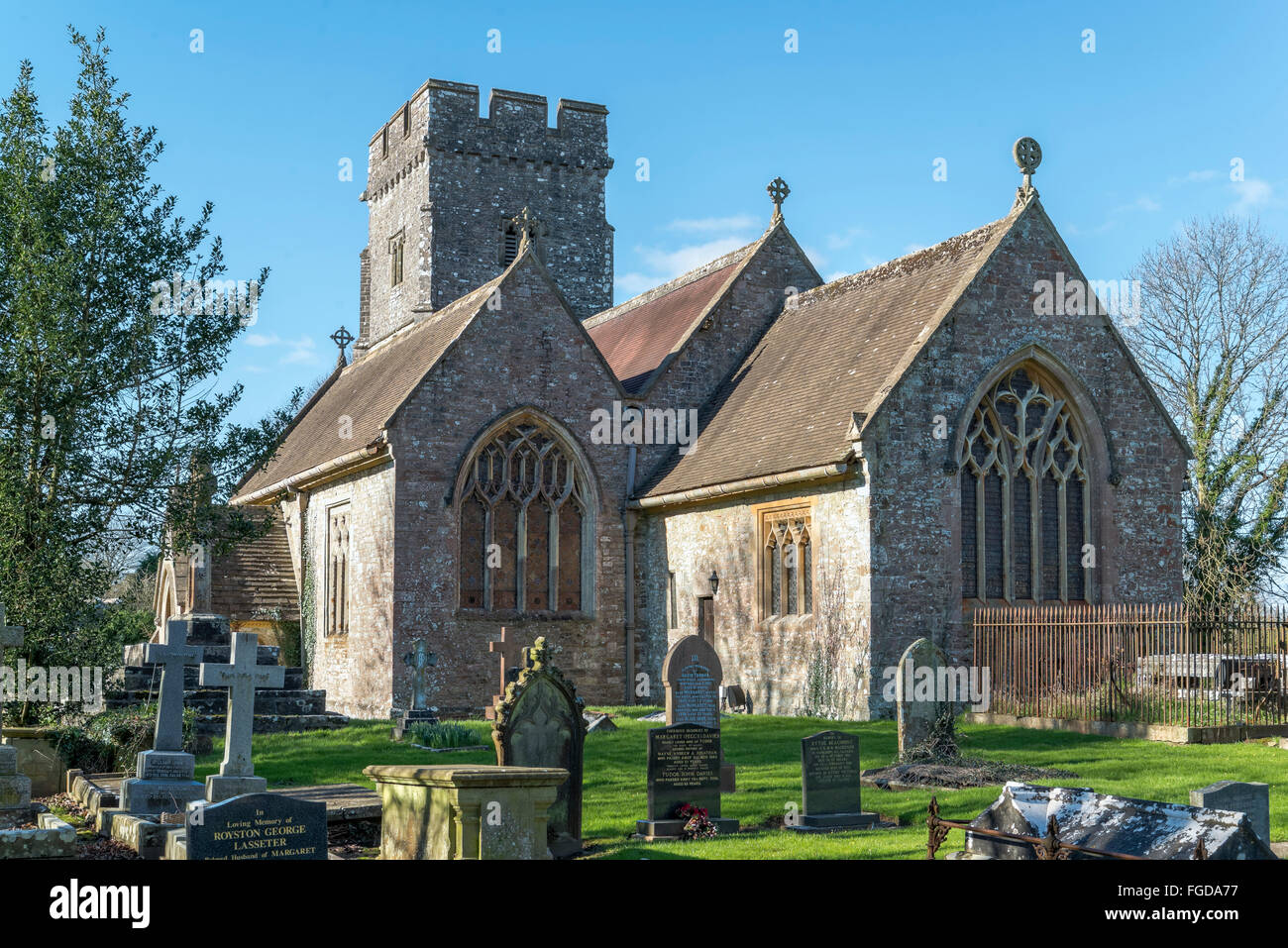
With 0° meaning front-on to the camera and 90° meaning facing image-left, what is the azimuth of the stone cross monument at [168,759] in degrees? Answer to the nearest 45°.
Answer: approximately 0°

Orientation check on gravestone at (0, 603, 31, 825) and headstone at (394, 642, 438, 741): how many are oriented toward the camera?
2
